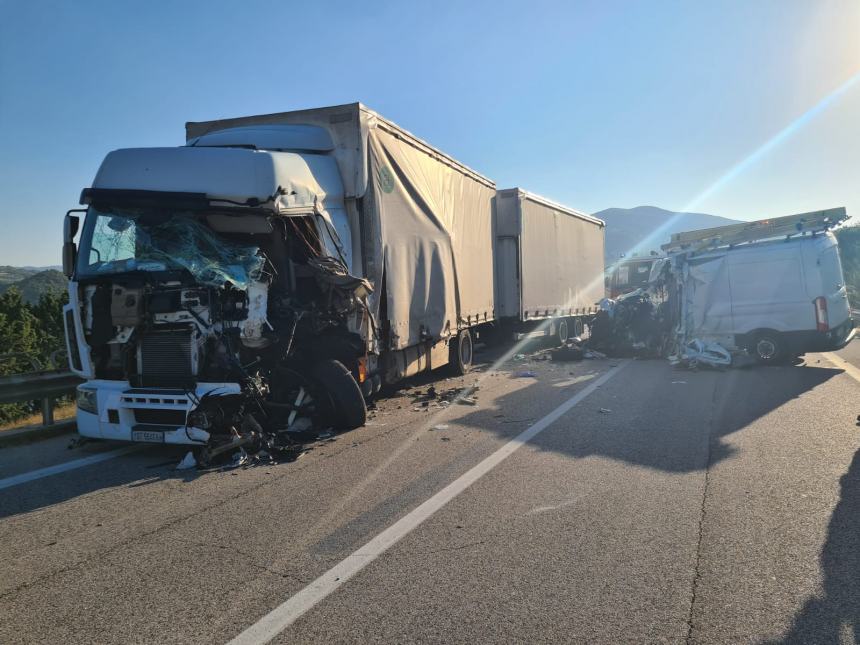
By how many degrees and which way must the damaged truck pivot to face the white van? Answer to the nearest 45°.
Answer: approximately 135° to its left

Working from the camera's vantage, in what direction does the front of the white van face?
facing away from the viewer and to the left of the viewer

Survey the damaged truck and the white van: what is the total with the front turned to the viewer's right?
0

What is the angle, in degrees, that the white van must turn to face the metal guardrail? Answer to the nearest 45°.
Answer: approximately 90° to its left

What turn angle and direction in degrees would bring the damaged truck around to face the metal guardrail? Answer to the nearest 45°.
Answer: approximately 90° to its right

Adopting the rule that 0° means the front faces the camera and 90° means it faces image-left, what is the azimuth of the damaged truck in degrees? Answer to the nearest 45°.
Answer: approximately 45°

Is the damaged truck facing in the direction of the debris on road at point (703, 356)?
no
